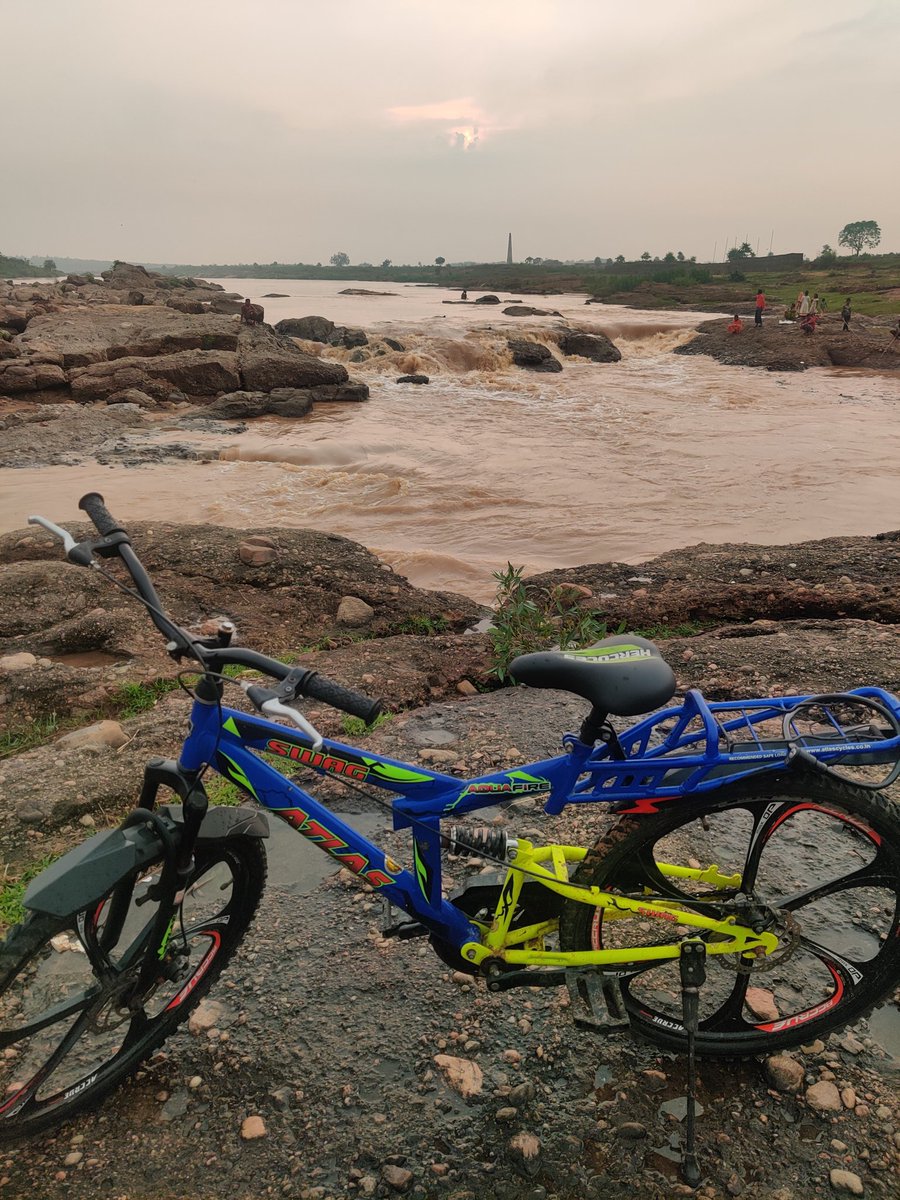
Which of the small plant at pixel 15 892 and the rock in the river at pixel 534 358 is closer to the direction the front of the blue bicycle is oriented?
the small plant

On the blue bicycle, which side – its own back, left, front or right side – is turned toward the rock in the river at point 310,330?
right

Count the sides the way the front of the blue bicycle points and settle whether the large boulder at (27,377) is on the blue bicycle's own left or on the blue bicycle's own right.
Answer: on the blue bicycle's own right

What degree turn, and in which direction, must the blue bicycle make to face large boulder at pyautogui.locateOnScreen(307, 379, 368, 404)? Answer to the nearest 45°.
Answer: approximately 90° to its right

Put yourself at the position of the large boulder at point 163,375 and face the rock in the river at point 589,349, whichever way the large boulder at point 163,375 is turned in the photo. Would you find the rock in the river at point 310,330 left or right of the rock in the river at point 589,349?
left

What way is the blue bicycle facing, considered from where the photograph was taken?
facing to the left of the viewer

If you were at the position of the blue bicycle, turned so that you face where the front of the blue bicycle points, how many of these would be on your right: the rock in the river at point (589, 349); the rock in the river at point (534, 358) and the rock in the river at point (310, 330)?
3

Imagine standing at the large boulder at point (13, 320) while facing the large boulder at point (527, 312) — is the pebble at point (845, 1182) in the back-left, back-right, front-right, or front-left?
back-right

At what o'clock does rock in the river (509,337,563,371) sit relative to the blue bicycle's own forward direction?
The rock in the river is roughly at 3 o'clock from the blue bicycle.

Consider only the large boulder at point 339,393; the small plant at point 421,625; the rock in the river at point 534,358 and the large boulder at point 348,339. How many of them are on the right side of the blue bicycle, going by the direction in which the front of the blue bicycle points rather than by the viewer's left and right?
4

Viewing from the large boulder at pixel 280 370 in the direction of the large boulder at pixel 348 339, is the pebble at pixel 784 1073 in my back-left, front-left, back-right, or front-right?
back-right

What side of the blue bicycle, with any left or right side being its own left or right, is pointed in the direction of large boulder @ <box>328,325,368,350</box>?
right

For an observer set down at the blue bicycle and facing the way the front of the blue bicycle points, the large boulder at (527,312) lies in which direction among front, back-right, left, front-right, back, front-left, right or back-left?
right

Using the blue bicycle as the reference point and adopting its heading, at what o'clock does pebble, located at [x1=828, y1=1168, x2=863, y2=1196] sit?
The pebble is roughly at 7 o'clock from the blue bicycle.

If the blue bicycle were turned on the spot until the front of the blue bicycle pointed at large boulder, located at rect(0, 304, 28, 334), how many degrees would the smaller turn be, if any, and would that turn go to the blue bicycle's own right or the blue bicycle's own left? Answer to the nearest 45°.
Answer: approximately 45° to the blue bicycle's own right

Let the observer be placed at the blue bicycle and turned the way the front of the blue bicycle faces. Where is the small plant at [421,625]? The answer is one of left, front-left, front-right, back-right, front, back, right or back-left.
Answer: right

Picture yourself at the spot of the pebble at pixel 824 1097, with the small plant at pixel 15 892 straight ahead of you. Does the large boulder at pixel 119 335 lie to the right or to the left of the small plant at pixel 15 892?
right
